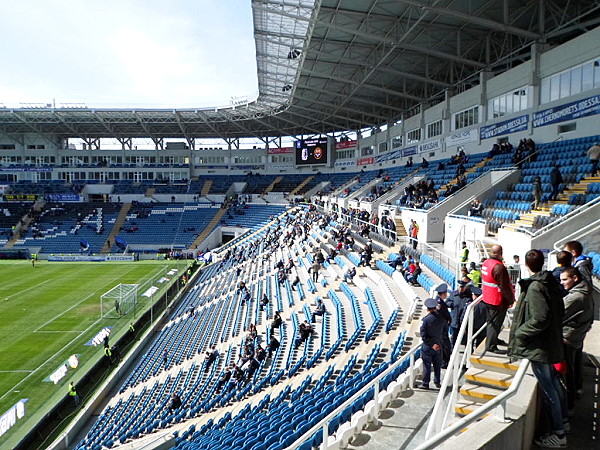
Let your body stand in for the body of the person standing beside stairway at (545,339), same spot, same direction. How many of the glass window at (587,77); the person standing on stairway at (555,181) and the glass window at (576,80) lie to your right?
3

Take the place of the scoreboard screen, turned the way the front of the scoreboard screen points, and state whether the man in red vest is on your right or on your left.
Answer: on your left

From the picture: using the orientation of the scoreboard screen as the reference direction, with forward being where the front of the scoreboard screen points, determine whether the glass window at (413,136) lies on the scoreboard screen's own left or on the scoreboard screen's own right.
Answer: on the scoreboard screen's own left

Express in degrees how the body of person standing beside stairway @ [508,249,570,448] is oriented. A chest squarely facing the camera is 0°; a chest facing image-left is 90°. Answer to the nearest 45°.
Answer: approximately 90°

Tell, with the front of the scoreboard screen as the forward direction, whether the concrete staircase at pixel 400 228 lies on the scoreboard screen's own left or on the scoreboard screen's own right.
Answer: on the scoreboard screen's own left

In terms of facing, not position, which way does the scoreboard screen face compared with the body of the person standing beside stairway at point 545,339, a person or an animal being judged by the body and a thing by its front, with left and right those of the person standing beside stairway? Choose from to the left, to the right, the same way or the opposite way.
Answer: to the left

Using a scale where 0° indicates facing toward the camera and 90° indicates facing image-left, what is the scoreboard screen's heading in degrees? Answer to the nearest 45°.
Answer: approximately 45°

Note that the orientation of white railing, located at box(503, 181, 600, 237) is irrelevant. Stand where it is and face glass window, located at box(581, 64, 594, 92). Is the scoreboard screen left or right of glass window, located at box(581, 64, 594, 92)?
left

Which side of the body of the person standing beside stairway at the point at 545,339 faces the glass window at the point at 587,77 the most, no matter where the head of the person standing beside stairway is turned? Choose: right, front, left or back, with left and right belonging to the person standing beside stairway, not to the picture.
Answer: right

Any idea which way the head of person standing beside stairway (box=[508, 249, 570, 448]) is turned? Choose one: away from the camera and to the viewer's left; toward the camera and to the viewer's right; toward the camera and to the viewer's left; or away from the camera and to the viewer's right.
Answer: away from the camera and to the viewer's left

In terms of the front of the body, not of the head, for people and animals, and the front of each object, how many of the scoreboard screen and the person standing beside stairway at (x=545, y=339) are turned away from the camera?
0
